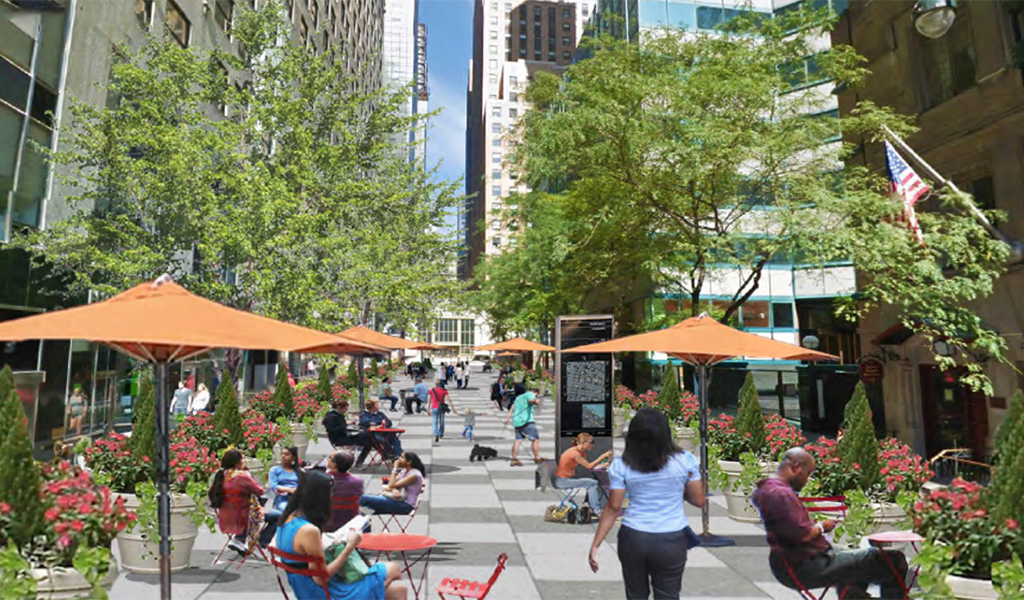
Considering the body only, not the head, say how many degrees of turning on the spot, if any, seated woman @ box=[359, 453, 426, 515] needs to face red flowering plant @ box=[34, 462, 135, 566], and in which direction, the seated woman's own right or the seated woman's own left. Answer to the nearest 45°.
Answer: approximately 45° to the seated woman's own left

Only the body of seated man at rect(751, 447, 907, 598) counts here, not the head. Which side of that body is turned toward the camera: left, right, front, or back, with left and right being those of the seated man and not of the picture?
right

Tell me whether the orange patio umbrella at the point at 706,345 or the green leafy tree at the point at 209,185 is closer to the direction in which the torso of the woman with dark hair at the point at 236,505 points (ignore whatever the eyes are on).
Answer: the orange patio umbrella

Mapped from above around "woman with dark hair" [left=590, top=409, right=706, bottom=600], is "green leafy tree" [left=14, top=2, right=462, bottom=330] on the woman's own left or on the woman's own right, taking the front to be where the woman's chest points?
on the woman's own left

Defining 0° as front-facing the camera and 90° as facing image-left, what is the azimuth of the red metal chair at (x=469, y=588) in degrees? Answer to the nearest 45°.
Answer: approximately 90°

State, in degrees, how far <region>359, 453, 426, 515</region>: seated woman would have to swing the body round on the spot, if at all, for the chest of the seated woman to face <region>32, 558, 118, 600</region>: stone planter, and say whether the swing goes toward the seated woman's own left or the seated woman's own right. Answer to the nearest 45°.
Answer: approximately 45° to the seated woman's own left

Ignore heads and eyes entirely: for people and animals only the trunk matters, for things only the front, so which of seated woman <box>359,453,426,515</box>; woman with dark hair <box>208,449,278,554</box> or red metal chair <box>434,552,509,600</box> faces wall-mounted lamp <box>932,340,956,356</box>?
the woman with dark hair

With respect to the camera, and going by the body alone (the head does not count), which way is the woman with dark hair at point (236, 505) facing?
to the viewer's right

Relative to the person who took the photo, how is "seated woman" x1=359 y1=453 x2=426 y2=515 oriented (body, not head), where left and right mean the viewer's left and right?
facing to the left of the viewer

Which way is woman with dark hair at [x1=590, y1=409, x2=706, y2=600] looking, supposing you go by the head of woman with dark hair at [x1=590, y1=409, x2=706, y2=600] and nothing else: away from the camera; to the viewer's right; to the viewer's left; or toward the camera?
away from the camera

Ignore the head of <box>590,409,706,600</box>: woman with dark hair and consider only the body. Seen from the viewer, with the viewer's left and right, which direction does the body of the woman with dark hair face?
facing away from the viewer

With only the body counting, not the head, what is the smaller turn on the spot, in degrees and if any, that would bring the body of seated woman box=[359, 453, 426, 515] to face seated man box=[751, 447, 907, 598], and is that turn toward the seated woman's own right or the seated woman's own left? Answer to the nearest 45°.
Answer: approximately 135° to the seated woman's own left

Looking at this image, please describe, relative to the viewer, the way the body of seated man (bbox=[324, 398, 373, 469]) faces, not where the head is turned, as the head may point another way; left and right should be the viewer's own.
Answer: facing to the right of the viewer

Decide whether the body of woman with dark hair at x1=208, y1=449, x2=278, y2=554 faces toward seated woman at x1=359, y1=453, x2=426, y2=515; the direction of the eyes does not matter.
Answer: yes

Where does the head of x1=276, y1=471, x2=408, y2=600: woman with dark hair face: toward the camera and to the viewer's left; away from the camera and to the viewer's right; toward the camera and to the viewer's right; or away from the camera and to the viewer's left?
away from the camera and to the viewer's right
